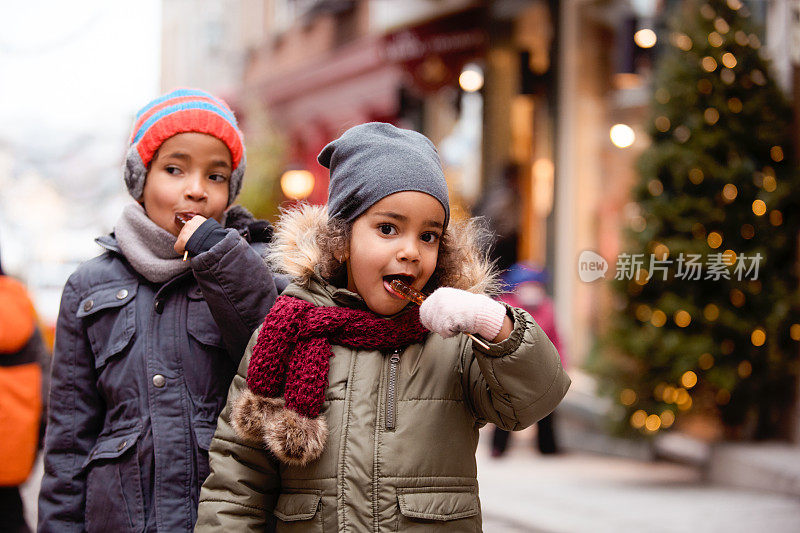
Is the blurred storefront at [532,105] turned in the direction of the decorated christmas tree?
no

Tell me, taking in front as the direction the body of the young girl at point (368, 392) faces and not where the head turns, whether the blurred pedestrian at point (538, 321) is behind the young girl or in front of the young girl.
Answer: behind

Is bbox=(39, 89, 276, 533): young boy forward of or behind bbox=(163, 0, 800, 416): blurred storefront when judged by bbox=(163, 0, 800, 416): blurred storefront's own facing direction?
forward

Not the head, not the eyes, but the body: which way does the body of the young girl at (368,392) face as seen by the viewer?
toward the camera

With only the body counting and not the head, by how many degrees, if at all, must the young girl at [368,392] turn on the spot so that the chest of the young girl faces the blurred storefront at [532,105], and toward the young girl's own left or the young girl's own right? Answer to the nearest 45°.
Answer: approximately 180°

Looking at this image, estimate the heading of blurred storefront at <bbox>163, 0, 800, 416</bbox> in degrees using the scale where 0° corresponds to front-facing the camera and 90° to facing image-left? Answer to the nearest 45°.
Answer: approximately 45°

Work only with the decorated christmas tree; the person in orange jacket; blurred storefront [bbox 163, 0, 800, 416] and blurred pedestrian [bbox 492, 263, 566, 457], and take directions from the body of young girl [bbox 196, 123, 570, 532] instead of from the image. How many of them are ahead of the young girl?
0

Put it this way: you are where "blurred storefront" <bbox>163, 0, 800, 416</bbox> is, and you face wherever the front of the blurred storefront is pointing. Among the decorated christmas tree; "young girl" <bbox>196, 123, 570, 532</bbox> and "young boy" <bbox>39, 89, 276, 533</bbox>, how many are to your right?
0

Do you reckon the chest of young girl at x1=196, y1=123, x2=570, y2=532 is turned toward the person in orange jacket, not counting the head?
no

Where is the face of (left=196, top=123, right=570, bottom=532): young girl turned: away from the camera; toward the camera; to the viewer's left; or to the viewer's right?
toward the camera

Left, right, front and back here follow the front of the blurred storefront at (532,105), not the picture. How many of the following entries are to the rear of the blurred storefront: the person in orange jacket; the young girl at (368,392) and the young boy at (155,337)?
0

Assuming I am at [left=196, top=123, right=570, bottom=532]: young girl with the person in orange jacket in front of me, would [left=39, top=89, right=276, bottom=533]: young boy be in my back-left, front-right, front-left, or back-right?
front-left

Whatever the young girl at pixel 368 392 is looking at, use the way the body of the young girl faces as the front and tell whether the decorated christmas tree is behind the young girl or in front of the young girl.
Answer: behind

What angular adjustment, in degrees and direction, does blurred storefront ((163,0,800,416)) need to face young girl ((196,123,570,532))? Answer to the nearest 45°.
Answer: approximately 45° to its left

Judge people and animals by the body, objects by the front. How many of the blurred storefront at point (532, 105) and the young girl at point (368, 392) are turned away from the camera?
0
